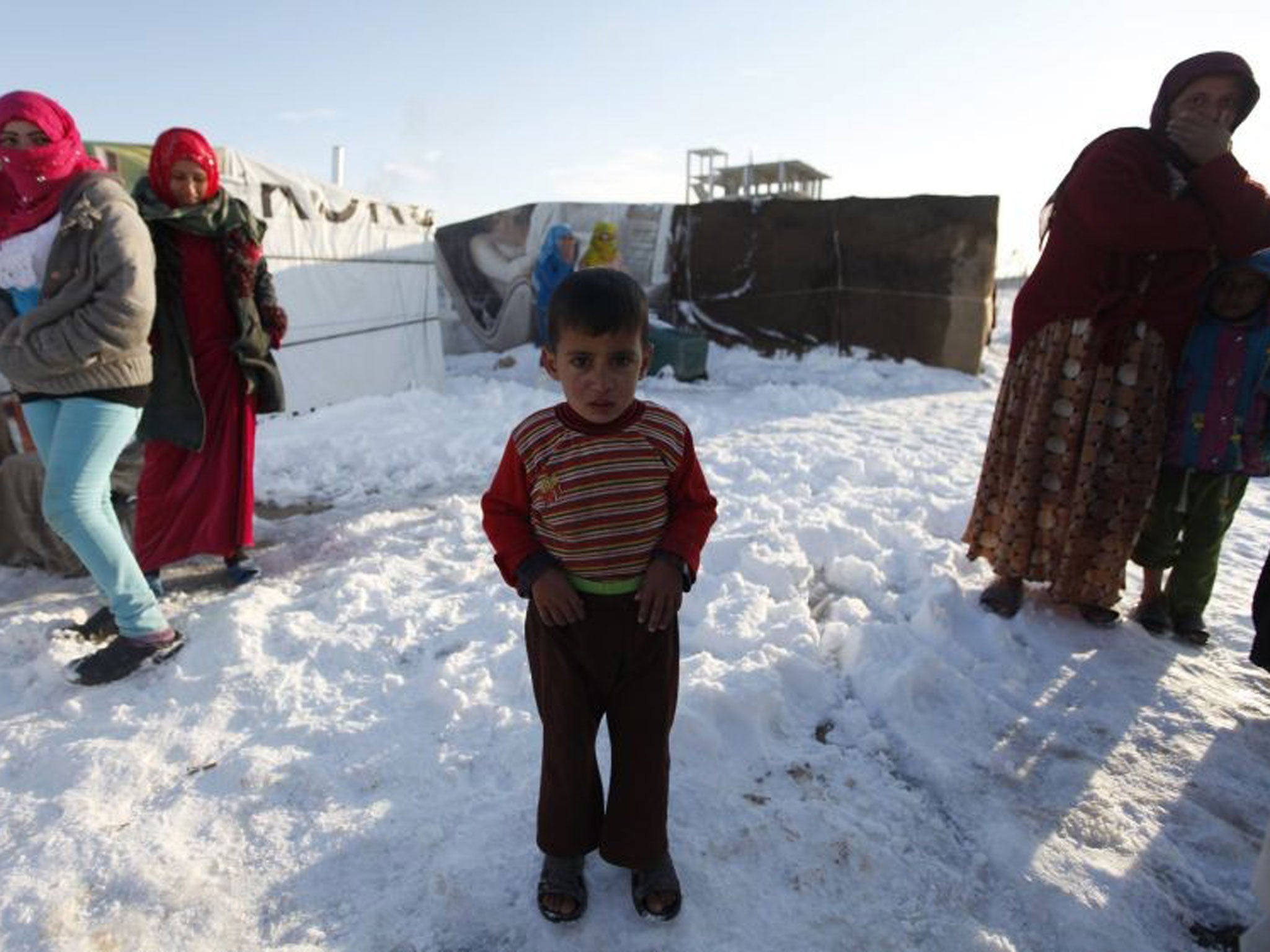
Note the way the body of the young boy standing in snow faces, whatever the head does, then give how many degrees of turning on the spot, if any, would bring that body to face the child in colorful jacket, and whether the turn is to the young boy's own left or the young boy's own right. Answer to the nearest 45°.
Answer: approximately 135° to the young boy's own left

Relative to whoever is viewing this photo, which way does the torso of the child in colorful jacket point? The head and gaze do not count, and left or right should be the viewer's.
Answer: facing the viewer

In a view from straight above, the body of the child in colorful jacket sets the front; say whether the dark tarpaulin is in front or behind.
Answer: behind

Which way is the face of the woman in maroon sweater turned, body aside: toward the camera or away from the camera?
toward the camera

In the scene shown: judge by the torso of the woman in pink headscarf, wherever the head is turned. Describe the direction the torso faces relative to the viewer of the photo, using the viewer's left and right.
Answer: facing the viewer and to the left of the viewer

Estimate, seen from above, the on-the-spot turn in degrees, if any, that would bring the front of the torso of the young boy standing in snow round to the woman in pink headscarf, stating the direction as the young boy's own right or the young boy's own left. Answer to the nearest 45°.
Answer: approximately 135° to the young boy's own right

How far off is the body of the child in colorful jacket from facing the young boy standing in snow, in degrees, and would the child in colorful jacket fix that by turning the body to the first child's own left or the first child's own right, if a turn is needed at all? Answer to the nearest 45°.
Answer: approximately 45° to the first child's own right

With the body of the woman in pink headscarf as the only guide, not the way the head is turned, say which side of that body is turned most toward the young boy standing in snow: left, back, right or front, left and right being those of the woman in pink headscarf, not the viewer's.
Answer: left

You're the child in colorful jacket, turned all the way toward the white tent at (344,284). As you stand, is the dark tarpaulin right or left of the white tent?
right

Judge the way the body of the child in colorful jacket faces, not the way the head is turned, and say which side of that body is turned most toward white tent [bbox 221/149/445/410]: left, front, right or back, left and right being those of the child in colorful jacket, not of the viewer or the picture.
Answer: right

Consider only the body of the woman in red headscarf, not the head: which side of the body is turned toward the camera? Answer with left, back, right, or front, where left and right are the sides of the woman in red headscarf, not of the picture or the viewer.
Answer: front

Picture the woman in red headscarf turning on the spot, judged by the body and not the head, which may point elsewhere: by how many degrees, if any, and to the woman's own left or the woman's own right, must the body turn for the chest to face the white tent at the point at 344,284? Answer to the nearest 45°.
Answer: approximately 180°

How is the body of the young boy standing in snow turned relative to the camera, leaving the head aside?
toward the camera

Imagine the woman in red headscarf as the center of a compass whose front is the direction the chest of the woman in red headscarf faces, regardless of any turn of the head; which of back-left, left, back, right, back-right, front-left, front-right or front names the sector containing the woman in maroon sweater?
front-left
